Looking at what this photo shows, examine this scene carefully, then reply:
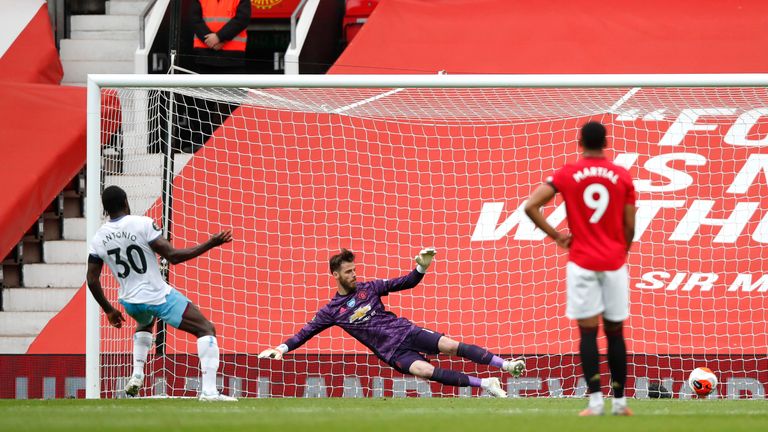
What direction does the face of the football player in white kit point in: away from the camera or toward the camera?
away from the camera

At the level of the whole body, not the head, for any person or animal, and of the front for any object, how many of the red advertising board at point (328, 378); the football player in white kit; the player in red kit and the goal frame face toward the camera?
2

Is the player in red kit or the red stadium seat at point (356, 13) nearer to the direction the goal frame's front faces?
the player in red kit

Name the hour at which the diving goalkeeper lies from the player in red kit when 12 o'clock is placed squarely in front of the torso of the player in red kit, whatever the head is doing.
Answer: The diving goalkeeper is roughly at 11 o'clock from the player in red kit.

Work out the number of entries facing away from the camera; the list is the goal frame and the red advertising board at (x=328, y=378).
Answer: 0

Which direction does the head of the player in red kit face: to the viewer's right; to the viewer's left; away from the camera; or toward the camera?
away from the camera

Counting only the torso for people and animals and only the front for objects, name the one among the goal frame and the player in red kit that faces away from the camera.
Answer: the player in red kit

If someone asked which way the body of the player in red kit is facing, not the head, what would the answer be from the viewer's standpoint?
away from the camera

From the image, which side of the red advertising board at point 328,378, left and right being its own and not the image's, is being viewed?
front

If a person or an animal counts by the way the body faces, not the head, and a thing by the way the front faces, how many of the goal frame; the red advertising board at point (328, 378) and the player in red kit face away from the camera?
1

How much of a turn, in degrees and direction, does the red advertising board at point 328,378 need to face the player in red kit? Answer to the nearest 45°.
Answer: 0° — it already faces them

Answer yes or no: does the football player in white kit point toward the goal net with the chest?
yes

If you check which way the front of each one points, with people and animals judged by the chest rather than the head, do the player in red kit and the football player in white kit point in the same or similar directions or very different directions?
same or similar directions

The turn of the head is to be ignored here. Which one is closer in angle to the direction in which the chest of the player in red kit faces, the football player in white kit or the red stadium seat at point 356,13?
the red stadium seat

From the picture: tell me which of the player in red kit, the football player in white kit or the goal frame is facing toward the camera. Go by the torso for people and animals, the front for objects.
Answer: the goal frame

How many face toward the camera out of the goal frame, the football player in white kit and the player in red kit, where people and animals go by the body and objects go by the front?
1
